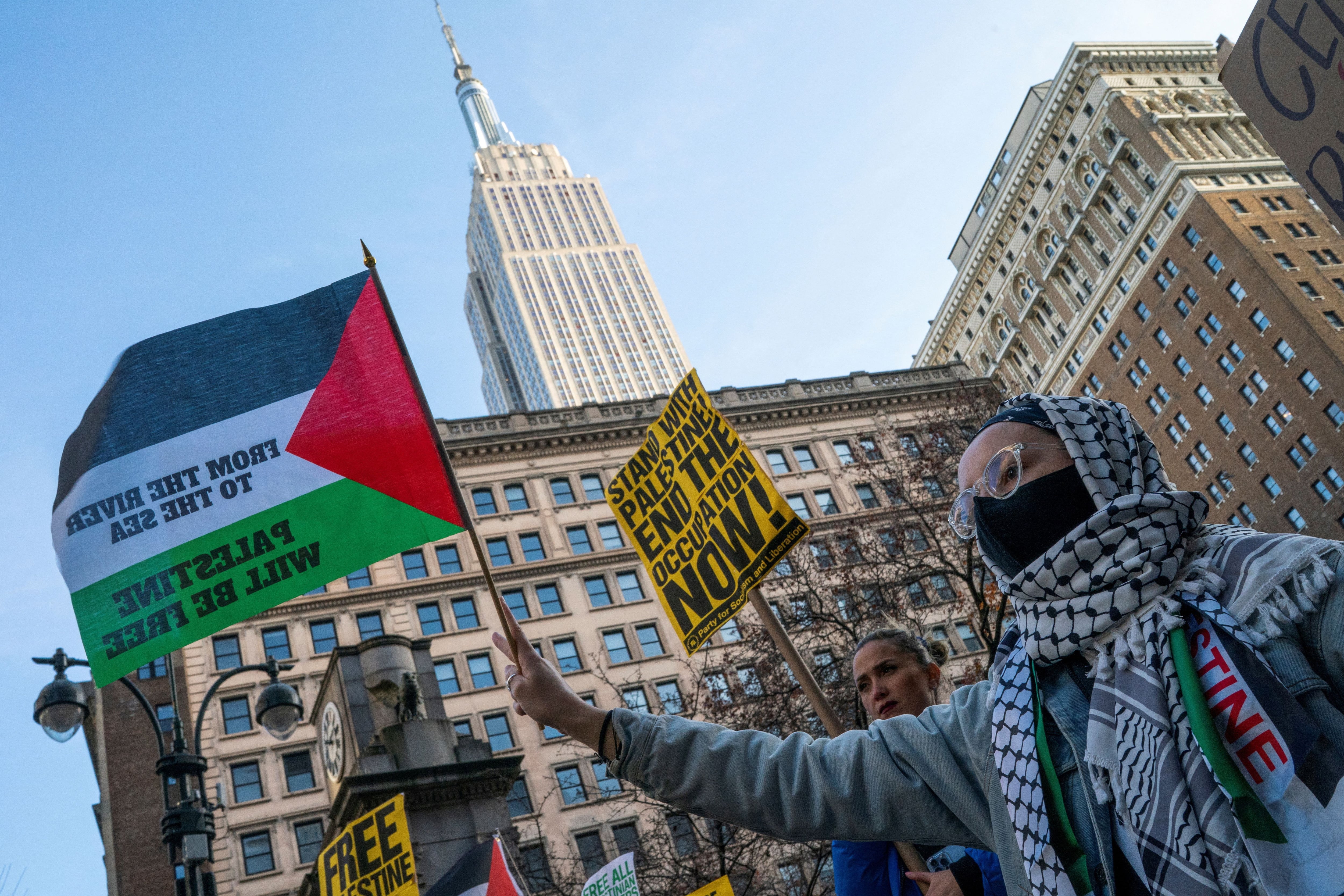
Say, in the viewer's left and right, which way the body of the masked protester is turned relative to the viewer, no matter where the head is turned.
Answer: facing the viewer and to the left of the viewer

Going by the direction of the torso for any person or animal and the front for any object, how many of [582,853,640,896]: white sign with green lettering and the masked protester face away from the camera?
0

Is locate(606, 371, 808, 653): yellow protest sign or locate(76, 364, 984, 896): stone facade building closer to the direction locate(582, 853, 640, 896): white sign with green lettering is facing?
the yellow protest sign

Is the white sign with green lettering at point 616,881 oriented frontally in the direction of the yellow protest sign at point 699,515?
yes

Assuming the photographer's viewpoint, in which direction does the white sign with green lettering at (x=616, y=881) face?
facing the viewer

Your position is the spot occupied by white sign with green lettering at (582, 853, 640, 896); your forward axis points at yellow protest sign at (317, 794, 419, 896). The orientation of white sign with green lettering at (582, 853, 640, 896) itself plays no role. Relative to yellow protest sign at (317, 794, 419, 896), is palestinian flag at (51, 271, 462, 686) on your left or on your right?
left

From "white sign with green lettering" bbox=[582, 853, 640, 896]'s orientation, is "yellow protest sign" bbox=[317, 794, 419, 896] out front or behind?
out front

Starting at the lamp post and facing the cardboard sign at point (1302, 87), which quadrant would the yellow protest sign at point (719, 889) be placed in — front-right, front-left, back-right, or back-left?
front-left

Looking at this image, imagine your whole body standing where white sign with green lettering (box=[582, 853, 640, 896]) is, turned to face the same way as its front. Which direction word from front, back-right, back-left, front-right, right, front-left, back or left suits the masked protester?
front

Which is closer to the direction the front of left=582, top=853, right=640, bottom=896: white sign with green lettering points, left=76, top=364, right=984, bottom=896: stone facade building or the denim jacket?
the denim jacket

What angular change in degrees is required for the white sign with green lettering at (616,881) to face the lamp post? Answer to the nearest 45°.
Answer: approximately 135° to its right
